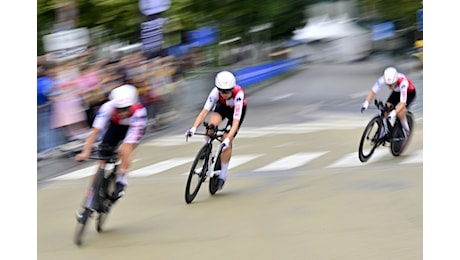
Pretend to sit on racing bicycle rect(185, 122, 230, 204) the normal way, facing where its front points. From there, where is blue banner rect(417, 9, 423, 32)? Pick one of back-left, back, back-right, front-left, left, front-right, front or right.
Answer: back-left

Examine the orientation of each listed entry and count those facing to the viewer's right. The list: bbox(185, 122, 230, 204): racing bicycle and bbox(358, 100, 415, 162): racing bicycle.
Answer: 0

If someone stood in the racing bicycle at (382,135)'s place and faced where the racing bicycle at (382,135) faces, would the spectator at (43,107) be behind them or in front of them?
in front

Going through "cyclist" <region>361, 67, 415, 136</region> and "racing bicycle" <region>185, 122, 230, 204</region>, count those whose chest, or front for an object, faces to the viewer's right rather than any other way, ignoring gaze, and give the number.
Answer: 0

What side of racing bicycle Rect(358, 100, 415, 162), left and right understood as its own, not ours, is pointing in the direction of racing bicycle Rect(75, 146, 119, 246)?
front

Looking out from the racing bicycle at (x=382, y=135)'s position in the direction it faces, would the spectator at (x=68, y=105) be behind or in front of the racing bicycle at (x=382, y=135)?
in front

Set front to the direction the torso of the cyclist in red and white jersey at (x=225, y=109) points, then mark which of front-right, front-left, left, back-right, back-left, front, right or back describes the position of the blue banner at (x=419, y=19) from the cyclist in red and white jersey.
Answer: back-left
